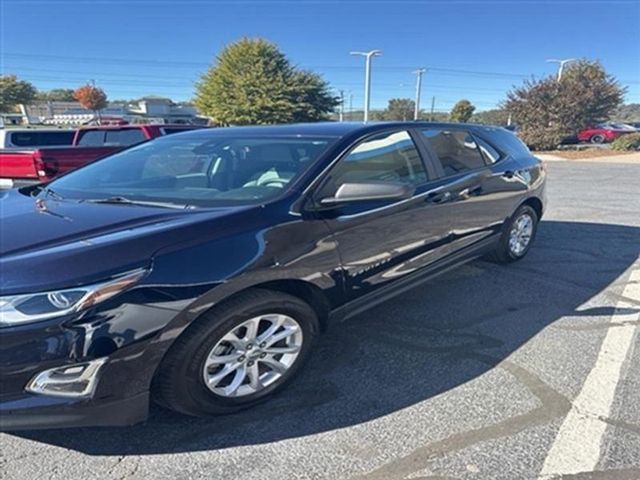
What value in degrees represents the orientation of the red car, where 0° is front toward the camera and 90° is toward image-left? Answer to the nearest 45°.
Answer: approximately 45°

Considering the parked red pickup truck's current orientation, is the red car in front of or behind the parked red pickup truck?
in front

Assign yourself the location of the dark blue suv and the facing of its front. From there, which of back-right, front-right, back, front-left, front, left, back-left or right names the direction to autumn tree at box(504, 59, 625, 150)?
back

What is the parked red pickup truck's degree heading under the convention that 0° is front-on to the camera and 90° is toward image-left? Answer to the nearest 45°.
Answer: approximately 225°

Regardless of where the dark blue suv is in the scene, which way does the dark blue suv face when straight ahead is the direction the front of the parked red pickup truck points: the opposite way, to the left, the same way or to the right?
the opposite way

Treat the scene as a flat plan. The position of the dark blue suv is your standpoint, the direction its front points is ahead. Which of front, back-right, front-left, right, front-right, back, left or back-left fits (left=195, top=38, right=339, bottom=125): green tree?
back-right

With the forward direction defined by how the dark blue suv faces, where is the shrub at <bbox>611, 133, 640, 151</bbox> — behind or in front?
behind

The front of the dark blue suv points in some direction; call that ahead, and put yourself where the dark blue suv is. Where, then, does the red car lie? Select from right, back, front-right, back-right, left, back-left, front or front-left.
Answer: back

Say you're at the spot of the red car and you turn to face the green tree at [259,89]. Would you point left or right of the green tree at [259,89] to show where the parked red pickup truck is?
left

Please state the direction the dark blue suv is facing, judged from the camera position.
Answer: facing the viewer and to the left of the viewer

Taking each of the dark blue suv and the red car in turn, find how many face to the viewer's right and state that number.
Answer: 0
